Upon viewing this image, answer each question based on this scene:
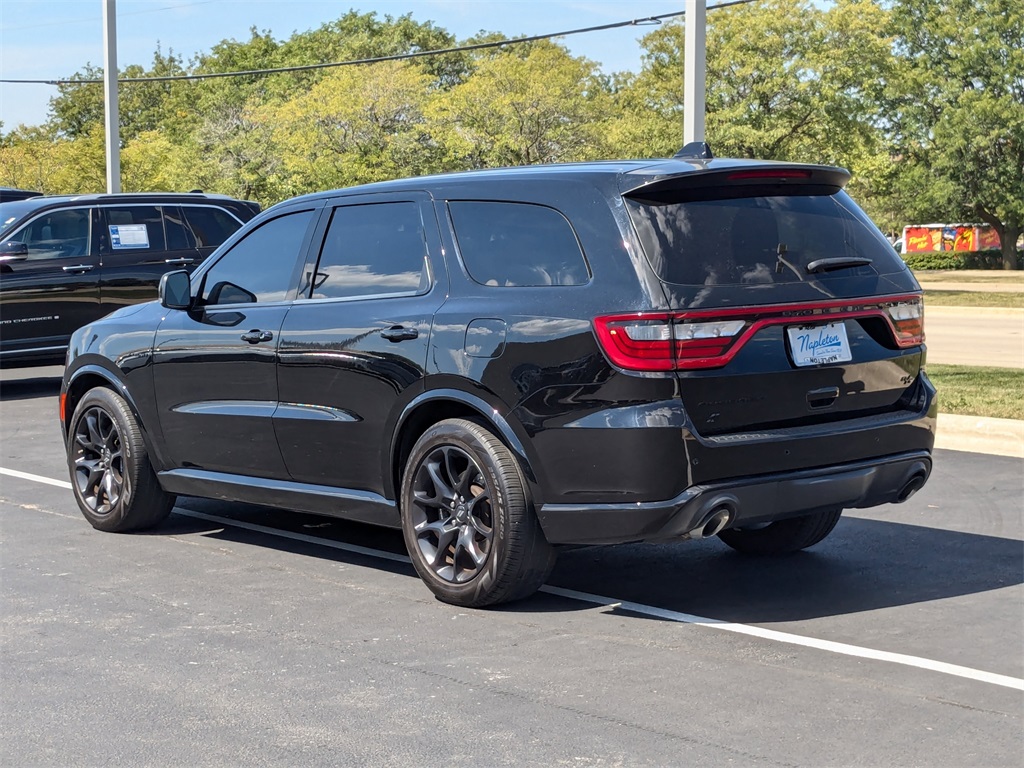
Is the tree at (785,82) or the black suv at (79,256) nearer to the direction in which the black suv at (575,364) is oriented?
the black suv

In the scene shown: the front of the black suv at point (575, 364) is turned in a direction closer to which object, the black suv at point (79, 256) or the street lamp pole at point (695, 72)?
the black suv

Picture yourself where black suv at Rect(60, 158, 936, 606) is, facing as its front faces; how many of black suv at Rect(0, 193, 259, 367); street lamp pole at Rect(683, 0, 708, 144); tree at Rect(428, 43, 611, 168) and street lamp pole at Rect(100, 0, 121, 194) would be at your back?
0

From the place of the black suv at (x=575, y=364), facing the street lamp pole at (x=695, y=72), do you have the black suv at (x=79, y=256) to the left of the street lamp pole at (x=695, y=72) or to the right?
left

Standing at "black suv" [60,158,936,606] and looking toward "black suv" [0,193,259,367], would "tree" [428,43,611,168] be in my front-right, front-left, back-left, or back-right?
front-right

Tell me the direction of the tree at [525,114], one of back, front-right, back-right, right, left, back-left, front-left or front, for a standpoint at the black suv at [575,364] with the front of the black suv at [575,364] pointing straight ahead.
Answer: front-right

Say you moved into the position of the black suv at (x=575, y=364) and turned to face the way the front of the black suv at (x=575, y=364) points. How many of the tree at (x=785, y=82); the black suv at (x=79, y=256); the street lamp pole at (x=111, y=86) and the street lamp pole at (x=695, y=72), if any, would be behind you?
0

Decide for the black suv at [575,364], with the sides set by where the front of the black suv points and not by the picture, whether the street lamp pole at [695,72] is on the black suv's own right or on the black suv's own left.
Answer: on the black suv's own right

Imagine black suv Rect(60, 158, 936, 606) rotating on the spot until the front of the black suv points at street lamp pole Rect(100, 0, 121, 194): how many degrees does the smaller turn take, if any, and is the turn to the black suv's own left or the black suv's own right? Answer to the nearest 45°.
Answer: approximately 45° to the black suv's own right

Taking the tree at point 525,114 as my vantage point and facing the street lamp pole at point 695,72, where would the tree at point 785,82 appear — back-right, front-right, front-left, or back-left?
front-left

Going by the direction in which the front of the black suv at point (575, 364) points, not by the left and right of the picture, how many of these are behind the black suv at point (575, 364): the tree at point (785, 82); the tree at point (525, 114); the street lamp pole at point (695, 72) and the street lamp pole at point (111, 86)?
0

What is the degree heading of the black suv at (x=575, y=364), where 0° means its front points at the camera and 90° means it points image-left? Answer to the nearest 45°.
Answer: approximately 135°

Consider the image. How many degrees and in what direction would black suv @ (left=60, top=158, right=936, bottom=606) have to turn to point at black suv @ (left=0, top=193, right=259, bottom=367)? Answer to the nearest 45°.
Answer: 0° — it already faces it

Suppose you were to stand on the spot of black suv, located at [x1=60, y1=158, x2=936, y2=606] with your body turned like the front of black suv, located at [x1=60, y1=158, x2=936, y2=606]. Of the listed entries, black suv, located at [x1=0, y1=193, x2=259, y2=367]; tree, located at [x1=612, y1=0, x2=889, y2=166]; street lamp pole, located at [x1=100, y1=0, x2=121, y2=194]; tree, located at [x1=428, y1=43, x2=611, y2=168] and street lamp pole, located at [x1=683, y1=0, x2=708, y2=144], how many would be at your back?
0
